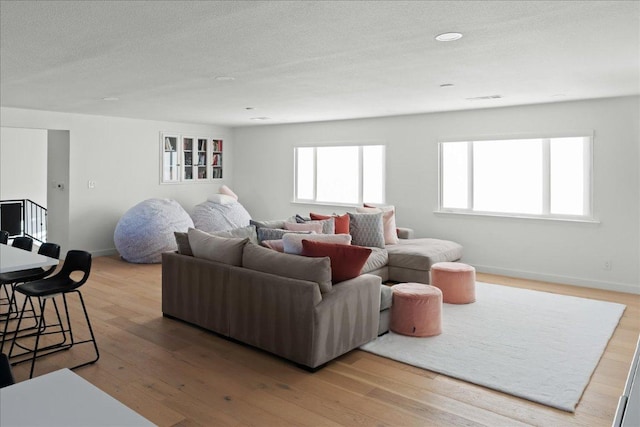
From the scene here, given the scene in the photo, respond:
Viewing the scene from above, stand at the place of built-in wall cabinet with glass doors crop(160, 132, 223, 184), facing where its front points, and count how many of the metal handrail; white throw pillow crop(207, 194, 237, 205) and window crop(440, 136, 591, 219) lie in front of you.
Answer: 2

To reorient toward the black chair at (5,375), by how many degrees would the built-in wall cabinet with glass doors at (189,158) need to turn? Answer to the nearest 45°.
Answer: approximately 45° to its right

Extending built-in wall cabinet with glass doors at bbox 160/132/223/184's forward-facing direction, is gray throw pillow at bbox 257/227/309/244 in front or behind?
in front

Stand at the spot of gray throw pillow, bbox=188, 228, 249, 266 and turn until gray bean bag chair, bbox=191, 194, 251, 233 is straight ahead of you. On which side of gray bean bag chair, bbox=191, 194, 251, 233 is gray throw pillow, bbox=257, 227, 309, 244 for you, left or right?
right

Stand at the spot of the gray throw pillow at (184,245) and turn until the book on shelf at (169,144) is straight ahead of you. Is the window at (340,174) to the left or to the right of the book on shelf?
right

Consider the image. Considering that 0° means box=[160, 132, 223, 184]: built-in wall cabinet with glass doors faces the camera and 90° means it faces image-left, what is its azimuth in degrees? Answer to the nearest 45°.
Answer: approximately 315°

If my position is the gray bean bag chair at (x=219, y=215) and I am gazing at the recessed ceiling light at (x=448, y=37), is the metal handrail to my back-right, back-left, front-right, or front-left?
back-right

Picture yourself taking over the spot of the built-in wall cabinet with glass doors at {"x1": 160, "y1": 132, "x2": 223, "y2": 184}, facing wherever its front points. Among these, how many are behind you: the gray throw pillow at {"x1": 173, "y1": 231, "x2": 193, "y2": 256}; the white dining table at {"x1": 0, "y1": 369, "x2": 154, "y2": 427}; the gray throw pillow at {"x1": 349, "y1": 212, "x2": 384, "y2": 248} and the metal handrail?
1

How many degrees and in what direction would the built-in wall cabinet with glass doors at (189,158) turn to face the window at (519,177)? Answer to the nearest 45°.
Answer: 0° — it already faces it

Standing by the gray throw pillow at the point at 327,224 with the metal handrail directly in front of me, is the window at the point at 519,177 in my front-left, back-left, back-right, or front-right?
back-right

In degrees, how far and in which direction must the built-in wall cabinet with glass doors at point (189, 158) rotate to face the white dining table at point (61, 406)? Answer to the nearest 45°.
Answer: approximately 45° to its right

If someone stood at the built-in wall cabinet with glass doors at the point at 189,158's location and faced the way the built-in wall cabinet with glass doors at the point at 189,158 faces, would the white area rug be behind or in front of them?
in front

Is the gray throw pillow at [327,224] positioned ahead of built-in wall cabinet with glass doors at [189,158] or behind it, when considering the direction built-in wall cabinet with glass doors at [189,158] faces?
ahead

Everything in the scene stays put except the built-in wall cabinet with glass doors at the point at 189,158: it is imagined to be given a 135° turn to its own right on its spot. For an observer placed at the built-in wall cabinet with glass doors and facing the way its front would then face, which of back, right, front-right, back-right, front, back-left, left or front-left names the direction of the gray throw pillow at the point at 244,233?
left
